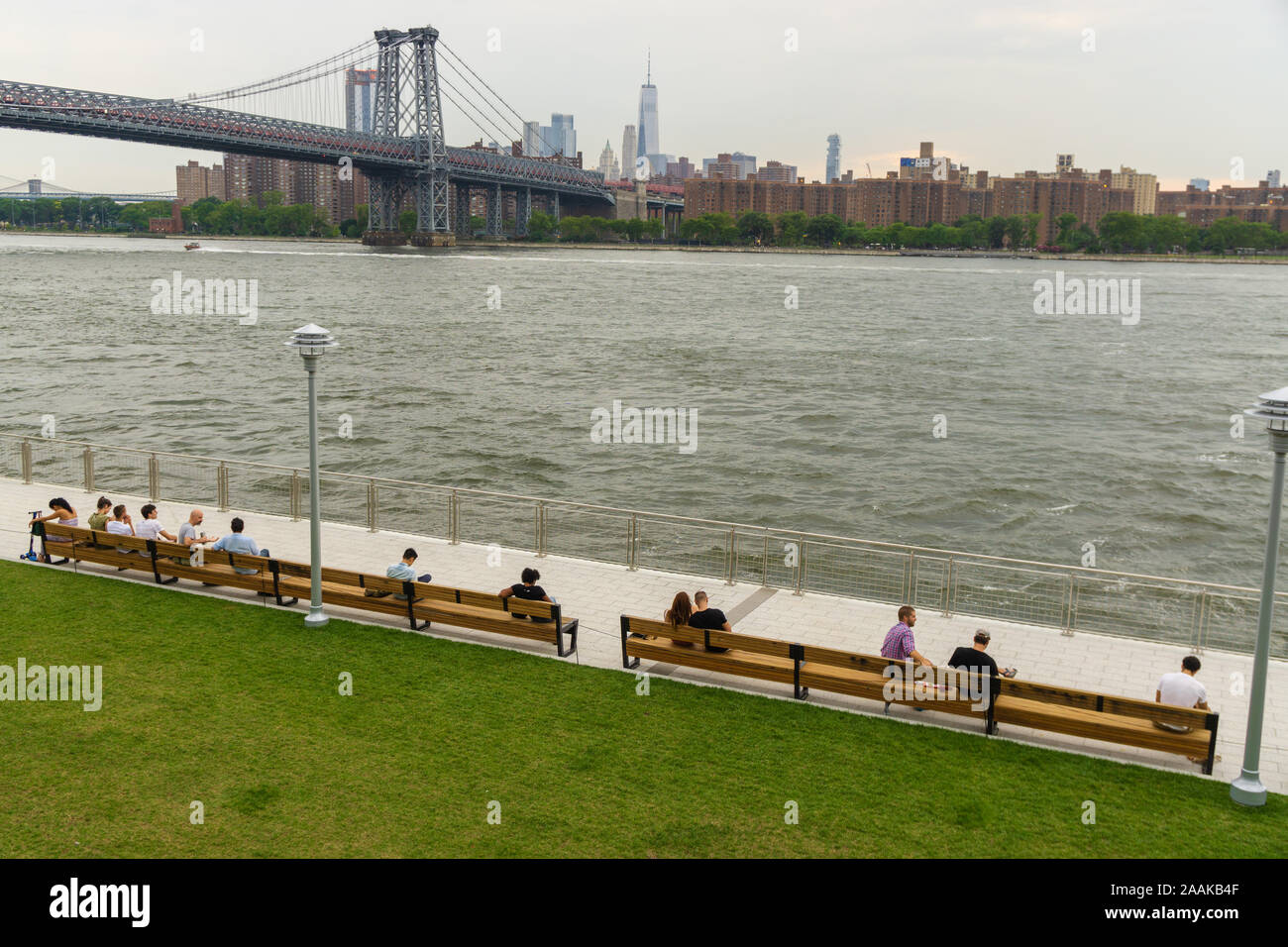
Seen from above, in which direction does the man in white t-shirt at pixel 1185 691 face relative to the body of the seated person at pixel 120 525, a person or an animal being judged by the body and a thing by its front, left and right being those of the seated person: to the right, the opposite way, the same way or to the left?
the same way

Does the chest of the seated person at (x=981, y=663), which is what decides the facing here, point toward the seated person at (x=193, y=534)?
no

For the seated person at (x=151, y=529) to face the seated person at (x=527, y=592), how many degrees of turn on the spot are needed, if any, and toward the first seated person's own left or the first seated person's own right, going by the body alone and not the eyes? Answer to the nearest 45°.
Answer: approximately 90° to the first seated person's own right

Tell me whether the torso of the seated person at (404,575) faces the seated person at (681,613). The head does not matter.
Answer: no

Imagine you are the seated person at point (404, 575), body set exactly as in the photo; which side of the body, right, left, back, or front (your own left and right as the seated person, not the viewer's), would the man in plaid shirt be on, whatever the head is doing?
right

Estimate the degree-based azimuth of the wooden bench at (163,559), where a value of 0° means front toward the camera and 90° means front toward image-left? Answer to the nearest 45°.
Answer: approximately 225°

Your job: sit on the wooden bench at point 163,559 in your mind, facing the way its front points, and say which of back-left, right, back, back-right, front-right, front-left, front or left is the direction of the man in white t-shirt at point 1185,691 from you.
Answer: right

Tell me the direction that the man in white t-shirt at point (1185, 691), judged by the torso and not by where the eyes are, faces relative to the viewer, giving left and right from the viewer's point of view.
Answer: facing away from the viewer

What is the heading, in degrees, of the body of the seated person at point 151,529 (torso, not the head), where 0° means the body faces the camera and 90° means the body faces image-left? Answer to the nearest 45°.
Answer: approximately 225°

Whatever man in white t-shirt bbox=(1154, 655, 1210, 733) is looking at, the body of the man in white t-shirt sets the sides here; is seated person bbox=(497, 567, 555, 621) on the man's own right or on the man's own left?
on the man's own left

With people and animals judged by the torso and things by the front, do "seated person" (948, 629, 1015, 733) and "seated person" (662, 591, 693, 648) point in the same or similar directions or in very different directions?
same or similar directions

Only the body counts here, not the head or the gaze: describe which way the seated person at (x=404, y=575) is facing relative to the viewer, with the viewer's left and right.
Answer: facing away from the viewer and to the right of the viewer

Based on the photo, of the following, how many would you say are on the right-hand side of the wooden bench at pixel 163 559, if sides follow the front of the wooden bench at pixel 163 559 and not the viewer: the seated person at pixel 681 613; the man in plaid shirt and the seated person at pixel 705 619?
3

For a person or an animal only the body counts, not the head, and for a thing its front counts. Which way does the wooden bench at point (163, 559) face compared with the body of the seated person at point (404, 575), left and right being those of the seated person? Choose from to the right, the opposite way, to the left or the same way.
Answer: the same way

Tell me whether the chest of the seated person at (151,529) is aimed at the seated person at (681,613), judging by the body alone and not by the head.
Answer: no

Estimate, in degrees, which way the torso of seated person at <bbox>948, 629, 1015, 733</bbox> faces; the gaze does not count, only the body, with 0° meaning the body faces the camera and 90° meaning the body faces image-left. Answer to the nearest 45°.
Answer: approximately 225°

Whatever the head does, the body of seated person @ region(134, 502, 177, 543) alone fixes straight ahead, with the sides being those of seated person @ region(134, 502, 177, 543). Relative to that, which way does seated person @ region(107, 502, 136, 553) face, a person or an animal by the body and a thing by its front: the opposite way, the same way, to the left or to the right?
the same way
